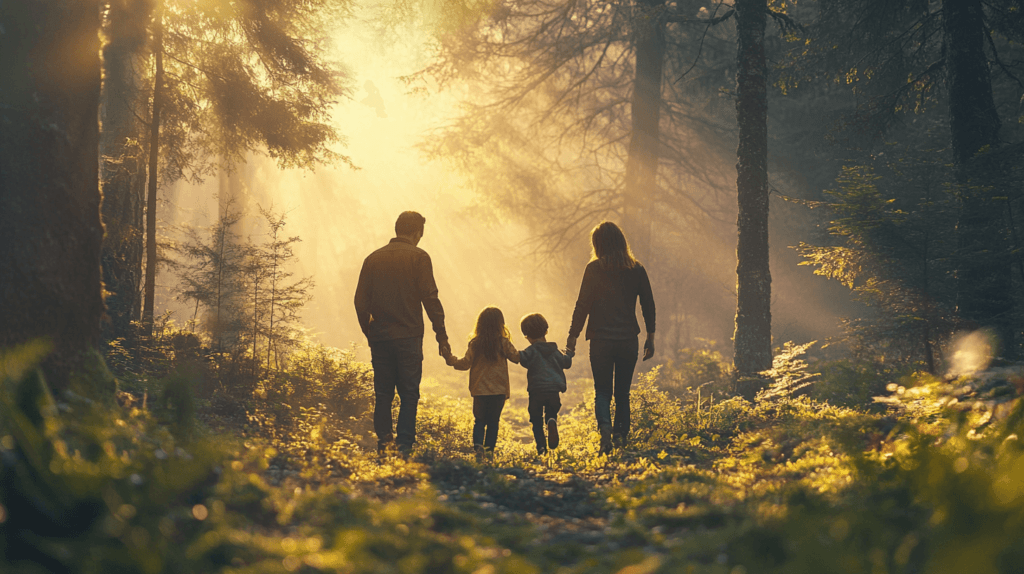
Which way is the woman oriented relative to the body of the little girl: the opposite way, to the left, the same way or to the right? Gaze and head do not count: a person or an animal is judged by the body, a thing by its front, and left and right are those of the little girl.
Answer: the same way

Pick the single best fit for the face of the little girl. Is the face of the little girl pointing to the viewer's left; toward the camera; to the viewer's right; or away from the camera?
away from the camera

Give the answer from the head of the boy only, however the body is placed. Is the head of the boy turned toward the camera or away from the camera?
away from the camera

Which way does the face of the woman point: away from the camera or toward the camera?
away from the camera

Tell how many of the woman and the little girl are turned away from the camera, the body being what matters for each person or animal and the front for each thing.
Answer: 2

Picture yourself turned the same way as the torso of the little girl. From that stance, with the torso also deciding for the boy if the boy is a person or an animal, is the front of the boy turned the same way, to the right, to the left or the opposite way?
the same way

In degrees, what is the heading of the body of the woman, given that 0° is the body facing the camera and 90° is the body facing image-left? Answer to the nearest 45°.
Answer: approximately 180°

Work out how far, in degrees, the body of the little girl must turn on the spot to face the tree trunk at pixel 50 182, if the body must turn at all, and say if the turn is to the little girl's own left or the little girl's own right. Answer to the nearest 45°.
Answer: approximately 135° to the little girl's own left

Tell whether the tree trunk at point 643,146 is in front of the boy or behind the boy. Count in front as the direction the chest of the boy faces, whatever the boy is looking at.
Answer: in front

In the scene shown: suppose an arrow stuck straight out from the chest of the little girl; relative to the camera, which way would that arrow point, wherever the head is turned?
away from the camera

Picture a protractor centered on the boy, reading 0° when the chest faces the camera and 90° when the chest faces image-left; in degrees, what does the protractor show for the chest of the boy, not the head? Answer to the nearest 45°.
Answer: approximately 180°
